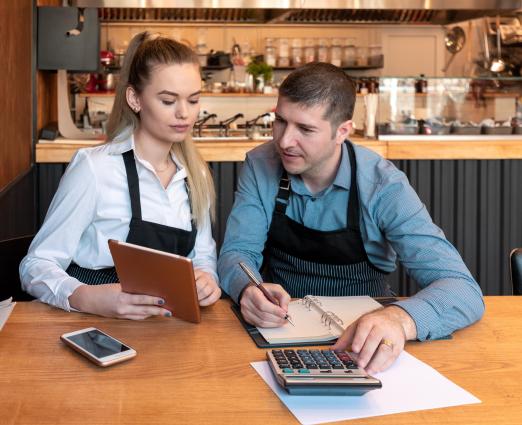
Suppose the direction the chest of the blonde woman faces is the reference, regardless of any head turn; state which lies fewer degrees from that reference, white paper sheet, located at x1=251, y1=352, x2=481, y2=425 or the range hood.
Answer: the white paper sheet

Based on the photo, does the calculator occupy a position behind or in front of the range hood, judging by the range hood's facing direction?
in front

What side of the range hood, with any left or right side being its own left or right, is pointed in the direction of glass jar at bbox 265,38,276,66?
back

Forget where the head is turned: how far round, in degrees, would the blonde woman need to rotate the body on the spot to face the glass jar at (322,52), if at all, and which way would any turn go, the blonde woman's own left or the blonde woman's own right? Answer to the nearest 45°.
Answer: approximately 135° to the blonde woman's own left

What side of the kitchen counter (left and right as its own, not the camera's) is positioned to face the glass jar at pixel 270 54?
back

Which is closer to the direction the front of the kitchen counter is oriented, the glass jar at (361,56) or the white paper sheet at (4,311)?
the white paper sheet

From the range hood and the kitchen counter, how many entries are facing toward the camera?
2
